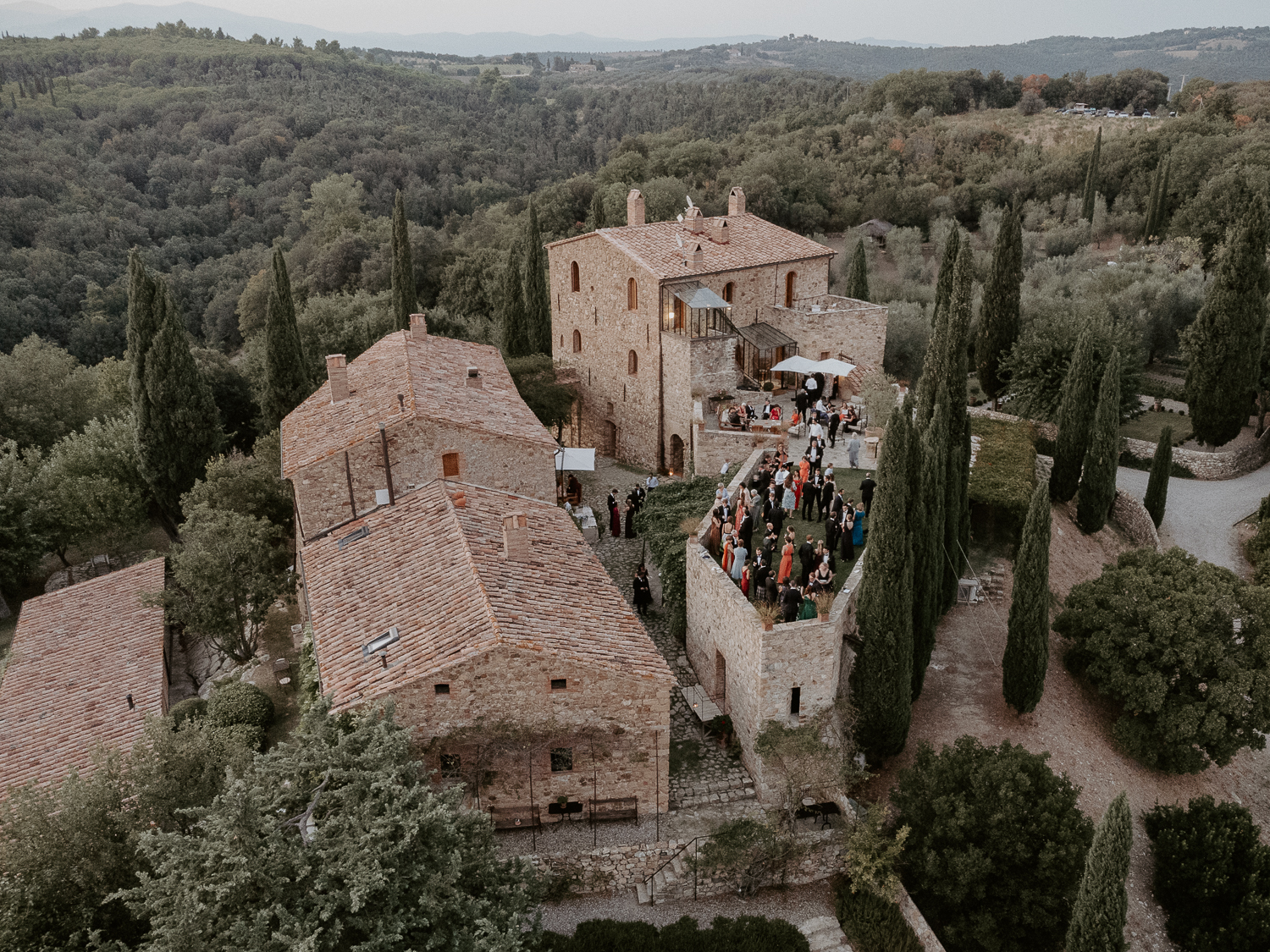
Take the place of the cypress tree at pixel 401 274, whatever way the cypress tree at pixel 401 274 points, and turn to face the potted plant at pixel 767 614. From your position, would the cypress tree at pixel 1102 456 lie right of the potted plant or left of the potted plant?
left

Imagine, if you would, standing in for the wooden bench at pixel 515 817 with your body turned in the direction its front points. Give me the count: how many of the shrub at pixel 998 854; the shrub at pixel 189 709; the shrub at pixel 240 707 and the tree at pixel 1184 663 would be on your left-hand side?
2

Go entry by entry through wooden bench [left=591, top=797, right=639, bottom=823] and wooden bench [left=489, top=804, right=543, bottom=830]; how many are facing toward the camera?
2

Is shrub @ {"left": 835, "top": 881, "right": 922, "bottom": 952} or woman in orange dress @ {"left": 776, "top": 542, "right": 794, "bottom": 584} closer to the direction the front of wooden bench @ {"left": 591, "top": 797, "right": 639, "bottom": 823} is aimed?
the shrub

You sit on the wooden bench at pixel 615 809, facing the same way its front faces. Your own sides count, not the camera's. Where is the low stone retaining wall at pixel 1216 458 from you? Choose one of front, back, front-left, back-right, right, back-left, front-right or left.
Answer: back-left

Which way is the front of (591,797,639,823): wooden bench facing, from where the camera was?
facing the viewer

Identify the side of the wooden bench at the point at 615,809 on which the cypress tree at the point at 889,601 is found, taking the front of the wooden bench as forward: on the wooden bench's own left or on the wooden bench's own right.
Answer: on the wooden bench's own left

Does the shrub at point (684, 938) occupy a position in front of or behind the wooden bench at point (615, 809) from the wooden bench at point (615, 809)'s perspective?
in front

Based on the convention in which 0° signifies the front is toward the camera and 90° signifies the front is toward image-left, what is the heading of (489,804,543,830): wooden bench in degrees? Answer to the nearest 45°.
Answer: approximately 0°

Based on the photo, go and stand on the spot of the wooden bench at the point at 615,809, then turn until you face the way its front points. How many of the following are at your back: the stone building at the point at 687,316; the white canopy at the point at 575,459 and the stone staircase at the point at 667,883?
2

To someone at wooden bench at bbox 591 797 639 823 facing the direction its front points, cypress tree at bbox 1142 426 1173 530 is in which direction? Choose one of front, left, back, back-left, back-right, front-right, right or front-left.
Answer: back-left

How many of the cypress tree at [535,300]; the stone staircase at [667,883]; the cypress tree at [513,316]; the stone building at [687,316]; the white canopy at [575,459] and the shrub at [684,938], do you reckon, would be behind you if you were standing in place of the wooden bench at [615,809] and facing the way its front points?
4

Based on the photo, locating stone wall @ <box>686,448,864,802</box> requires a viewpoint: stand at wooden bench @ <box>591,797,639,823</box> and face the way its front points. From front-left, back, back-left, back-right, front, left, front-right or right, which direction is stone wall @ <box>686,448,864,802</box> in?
back-left

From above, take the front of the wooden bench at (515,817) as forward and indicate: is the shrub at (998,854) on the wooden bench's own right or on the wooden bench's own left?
on the wooden bench's own left

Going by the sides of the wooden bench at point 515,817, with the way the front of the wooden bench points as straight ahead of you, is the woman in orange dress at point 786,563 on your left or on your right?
on your left

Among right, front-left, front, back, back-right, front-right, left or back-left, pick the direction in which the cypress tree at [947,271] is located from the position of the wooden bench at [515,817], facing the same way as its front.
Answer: back-left
